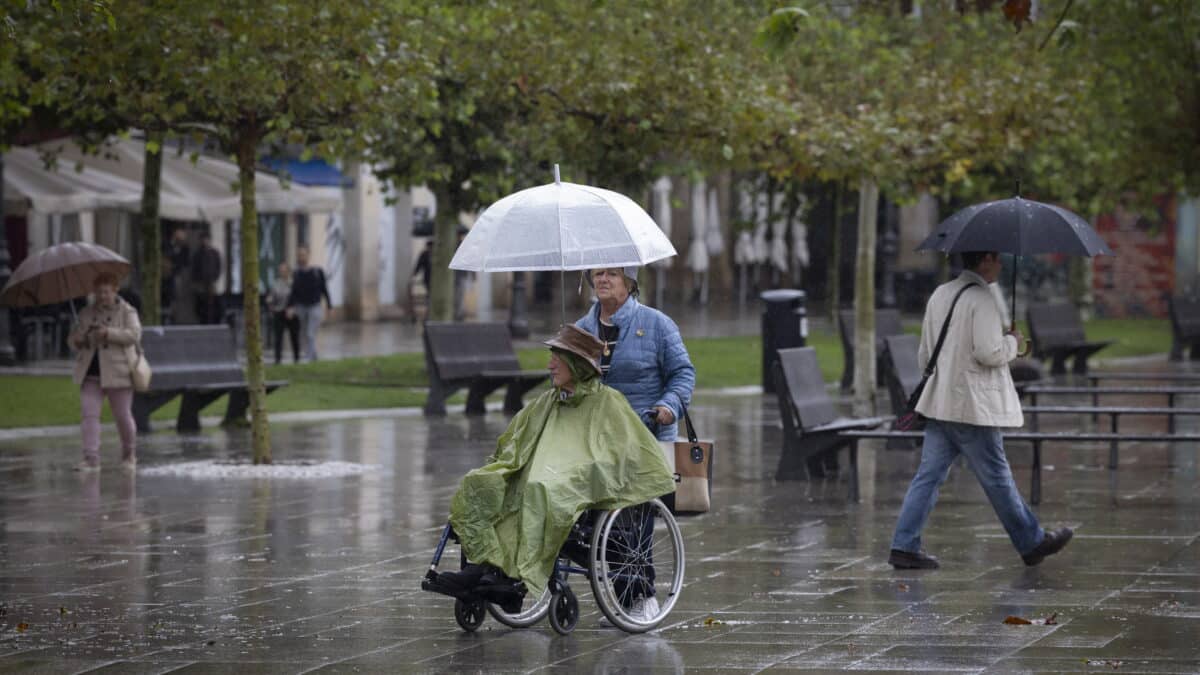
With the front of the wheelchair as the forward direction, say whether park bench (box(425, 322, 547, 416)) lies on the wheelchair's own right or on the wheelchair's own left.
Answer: on the wheelchair's own right

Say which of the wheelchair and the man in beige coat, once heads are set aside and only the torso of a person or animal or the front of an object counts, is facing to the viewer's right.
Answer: the man in beige coat

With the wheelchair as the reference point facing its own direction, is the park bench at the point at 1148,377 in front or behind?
behind

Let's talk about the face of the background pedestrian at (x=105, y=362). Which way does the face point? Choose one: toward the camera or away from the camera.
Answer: toward the camera

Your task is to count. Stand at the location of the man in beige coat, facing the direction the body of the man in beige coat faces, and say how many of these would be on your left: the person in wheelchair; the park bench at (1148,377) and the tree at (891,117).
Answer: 2

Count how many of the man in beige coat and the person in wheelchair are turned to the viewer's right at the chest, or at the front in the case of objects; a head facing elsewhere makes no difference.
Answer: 1

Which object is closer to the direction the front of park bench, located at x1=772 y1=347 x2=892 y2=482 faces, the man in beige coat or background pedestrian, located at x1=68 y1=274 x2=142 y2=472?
the man in beige coat

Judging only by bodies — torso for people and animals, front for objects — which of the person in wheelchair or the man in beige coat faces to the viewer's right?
the man in beige coat

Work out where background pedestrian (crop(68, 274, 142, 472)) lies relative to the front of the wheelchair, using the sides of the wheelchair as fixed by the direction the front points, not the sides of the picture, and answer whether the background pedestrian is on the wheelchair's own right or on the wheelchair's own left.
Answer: on the wheelchair's own right

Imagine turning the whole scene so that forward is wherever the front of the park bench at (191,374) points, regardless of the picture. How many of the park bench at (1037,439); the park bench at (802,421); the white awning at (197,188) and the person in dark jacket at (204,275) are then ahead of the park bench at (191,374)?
2

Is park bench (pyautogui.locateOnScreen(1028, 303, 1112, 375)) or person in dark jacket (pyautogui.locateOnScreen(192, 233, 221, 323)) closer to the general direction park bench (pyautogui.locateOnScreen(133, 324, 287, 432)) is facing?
the park bench
